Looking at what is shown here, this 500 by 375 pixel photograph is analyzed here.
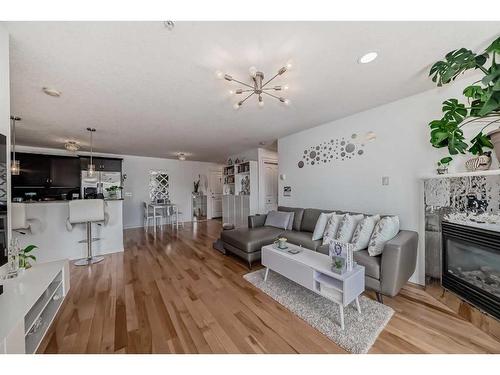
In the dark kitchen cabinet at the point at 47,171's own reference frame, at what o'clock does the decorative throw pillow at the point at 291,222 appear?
The decorative throw pillow is roughly at 11 o'clock from the dark kitchen cabinet.

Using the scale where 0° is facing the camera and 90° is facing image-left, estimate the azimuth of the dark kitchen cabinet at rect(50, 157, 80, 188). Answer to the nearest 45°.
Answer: approximately 0°

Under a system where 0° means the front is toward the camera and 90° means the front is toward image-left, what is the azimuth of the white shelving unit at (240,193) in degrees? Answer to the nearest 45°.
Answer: approximately 45°

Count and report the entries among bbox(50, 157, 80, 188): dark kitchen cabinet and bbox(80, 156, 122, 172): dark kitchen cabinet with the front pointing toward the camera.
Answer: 2

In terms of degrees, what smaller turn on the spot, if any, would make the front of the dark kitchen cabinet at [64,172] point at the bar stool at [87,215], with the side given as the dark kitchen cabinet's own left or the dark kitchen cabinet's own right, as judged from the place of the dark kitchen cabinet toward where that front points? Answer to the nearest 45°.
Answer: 0° — it already faces it

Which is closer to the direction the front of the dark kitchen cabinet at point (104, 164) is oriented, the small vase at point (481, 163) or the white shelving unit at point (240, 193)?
the small vase

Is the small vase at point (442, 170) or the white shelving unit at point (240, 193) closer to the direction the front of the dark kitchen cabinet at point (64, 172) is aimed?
the small vase

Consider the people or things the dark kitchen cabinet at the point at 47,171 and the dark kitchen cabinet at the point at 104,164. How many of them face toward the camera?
2
